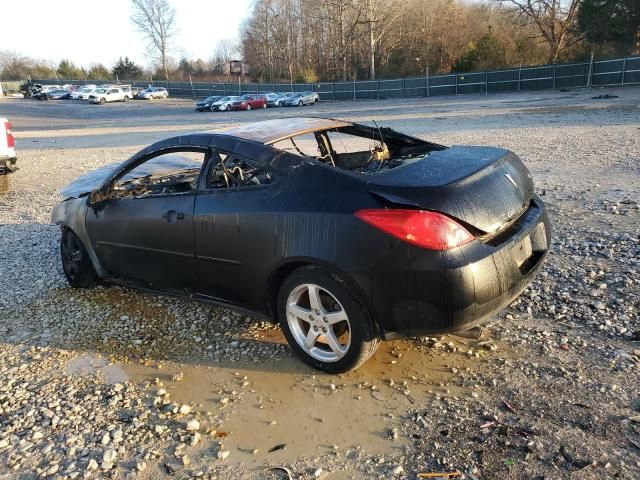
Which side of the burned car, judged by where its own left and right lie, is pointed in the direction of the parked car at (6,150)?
front

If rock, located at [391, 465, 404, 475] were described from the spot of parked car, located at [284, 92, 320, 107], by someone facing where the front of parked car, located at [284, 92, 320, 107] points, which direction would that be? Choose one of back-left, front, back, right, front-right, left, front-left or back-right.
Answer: front-left

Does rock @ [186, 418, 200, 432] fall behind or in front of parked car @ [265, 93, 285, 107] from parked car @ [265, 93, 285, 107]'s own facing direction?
in front

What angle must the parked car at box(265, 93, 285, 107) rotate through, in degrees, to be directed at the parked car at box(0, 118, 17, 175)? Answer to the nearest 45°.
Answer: approximately 45° to its left

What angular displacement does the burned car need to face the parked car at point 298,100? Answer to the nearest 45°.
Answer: approximately 45° to its right

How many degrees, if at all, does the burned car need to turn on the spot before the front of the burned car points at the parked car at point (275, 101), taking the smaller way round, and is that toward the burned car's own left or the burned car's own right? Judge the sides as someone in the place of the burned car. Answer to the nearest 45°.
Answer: approximately 45° to the burned car's own right

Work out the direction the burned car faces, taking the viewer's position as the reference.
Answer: facing away from the viewer and to the left of the viewer

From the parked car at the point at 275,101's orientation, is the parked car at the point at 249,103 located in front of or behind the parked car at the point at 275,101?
in front

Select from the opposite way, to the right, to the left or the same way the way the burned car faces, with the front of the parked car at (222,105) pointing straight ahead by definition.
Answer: to the right
